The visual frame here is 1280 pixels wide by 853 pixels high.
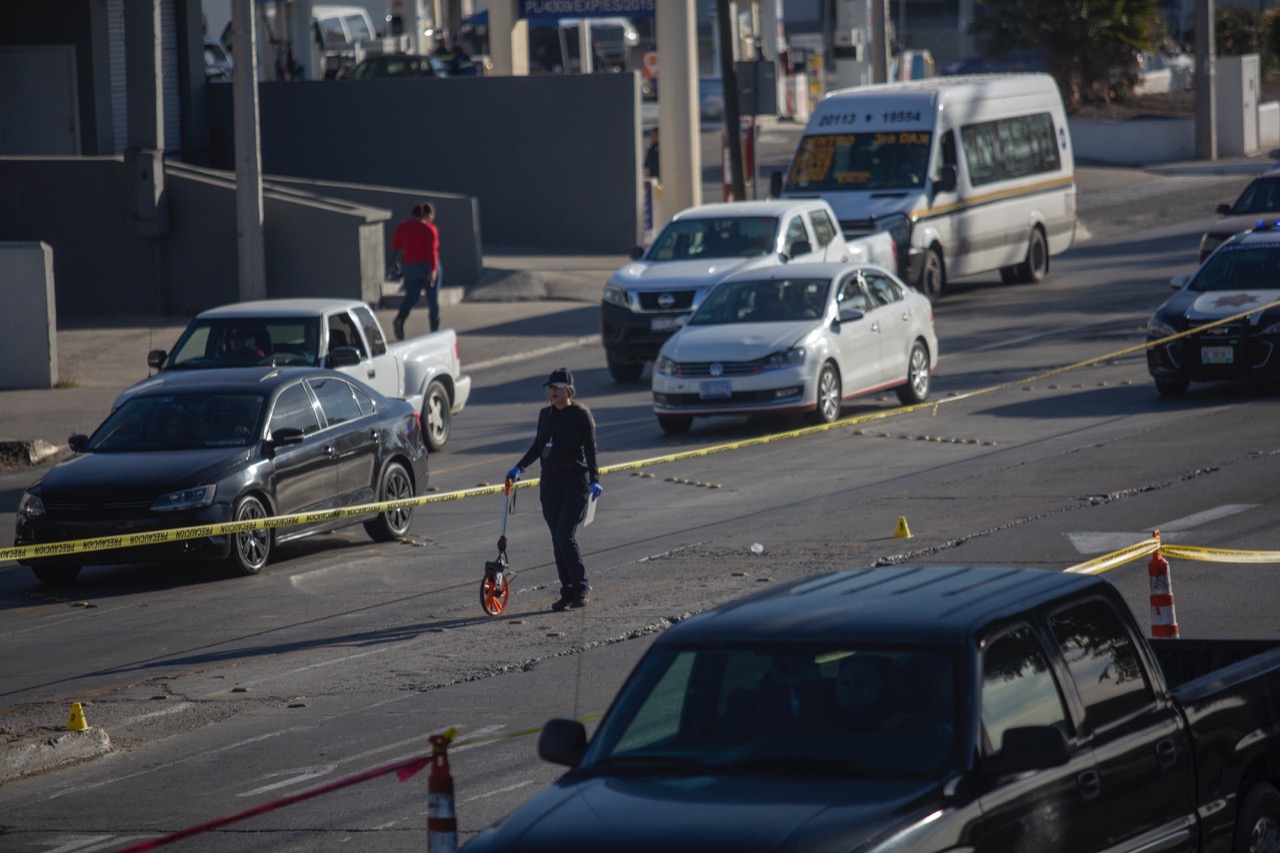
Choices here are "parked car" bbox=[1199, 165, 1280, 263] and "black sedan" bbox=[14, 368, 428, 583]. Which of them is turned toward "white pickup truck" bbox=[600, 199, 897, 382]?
the parked car

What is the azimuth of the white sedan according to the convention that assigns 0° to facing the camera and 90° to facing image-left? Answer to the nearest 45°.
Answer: approximately 45°

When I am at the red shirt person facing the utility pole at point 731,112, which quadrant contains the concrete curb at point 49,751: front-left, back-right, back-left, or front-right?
back-right

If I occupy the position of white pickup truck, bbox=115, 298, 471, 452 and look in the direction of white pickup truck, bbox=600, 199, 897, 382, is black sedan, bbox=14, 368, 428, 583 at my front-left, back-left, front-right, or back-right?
back-right
